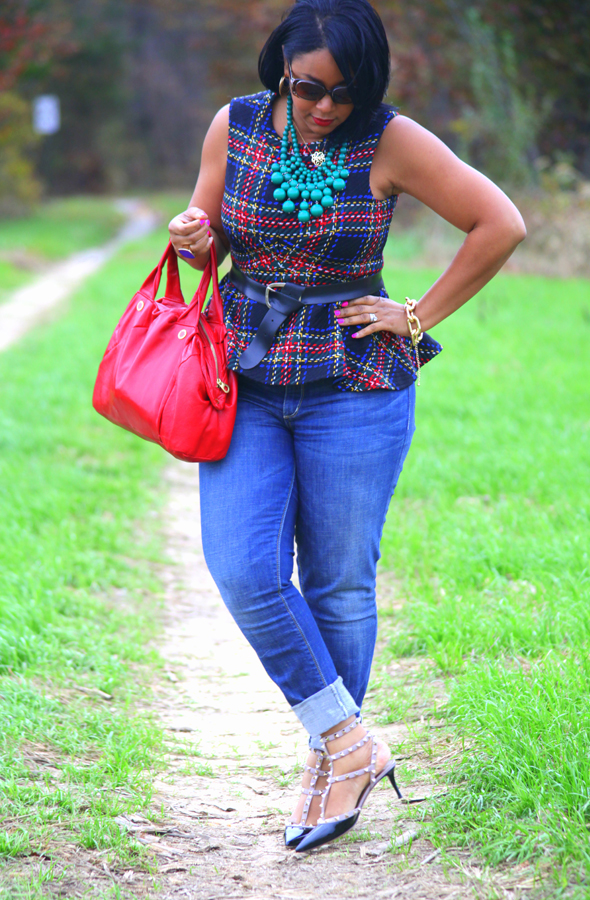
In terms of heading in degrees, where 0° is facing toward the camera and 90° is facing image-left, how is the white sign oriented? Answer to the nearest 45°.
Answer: approximately 0°

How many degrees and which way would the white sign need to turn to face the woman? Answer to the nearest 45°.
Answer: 0° — it already faces them
